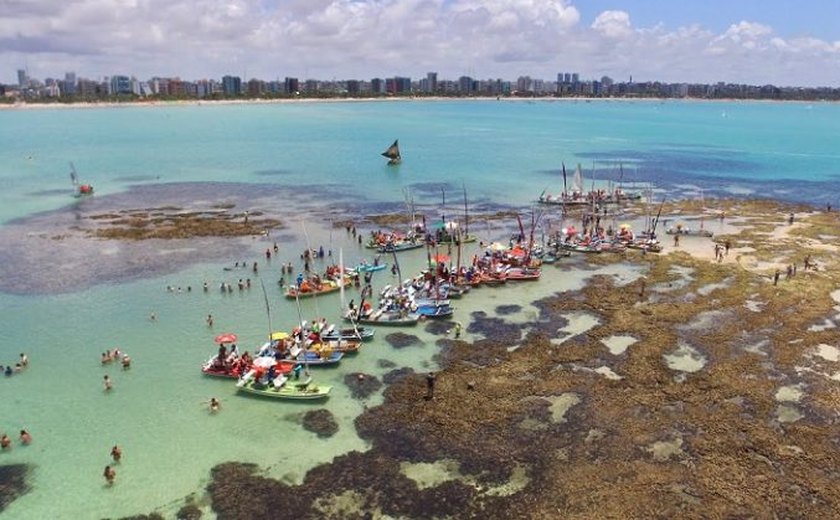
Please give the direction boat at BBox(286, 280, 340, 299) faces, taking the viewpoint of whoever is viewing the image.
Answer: facing to the right of the viewer

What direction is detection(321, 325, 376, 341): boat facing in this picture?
to the viewer's right

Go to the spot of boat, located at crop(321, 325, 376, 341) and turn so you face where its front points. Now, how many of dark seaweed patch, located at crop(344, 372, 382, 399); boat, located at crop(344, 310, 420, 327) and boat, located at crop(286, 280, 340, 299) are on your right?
1

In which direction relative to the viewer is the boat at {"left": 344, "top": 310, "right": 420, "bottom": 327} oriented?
to the viewer's right

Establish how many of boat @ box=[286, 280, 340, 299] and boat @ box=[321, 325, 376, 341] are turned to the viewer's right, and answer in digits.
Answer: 2
